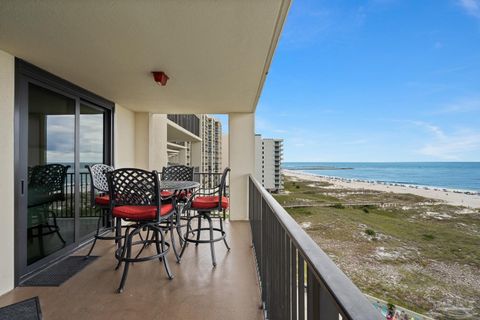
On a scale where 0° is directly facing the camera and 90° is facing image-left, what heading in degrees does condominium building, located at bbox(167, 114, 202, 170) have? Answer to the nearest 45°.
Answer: approximately 315°

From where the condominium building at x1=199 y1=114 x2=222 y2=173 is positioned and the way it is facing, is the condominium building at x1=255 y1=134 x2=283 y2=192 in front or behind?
in front

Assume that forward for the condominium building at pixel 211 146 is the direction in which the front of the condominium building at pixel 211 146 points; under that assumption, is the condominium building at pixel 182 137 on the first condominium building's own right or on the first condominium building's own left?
on the first condominium building's own right

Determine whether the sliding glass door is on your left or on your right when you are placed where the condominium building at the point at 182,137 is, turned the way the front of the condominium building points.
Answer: on your right

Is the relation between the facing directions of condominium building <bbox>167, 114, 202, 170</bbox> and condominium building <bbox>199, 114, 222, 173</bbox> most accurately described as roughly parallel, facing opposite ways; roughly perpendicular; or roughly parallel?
roughly parallel

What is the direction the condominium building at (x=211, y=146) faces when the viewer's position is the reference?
facing the viewer and to the right of the viewer

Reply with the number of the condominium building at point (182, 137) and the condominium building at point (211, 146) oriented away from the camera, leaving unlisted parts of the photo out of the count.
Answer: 0

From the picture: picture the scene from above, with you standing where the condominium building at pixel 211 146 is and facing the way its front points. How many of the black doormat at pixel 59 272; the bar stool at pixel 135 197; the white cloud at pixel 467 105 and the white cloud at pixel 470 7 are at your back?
0

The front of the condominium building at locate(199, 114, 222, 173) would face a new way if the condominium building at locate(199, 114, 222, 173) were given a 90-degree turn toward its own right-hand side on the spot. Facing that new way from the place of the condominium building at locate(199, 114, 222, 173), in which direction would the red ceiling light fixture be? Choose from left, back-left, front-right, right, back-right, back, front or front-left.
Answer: front-left

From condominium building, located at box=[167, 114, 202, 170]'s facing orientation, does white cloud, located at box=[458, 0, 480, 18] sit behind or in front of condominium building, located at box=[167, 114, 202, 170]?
in front

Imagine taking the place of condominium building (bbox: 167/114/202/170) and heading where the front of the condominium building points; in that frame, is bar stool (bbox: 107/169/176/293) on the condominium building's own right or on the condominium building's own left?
on the condominium building's own right
